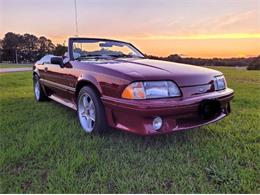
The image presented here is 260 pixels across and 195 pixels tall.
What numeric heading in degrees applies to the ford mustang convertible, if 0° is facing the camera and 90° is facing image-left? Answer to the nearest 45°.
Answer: approximately 315°
